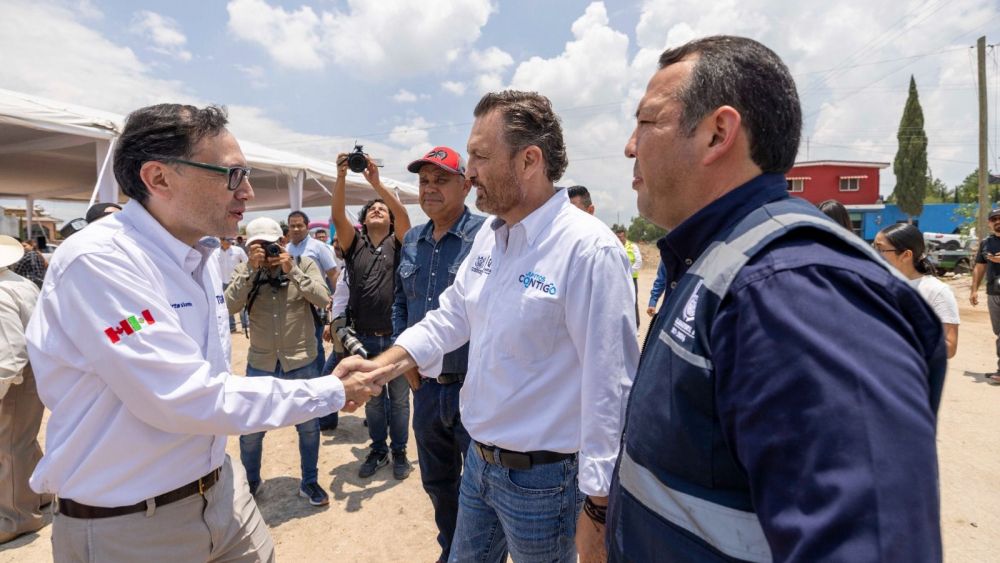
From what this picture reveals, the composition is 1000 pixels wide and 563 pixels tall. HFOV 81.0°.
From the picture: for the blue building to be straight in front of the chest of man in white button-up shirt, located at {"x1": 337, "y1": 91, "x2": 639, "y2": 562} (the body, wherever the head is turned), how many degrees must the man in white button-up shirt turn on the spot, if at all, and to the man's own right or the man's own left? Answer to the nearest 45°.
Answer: approximately 180°

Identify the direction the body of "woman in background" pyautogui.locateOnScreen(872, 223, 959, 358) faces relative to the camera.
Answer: to the viewer's left

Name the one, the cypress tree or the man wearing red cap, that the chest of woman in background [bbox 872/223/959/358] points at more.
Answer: the man wearing red cap

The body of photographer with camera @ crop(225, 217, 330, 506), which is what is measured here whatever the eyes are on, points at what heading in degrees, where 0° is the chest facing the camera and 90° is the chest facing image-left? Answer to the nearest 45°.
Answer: approximately 0°

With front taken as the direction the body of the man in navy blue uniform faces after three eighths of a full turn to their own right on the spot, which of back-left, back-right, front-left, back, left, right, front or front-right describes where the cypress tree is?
front-left

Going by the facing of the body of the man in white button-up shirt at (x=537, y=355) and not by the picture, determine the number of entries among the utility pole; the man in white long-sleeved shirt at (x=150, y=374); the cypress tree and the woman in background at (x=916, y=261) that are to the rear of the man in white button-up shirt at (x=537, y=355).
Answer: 3

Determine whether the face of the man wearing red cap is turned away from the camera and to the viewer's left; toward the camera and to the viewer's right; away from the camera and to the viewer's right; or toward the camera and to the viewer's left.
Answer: toward the camera and to the viewer's left

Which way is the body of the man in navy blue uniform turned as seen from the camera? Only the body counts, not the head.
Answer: to the viewer's left

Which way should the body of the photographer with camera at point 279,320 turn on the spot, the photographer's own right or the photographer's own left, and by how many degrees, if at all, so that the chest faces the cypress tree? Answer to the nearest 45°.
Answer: approximately 135° to the photographer's own left

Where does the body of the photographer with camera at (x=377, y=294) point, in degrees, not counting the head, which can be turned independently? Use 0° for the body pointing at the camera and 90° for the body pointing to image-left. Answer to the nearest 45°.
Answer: approximately 0°

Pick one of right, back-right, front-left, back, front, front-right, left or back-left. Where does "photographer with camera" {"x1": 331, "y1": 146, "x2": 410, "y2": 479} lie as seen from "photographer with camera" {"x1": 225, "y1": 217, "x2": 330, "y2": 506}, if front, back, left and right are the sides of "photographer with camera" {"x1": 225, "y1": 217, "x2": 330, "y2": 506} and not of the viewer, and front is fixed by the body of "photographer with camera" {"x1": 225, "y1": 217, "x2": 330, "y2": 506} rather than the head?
left
